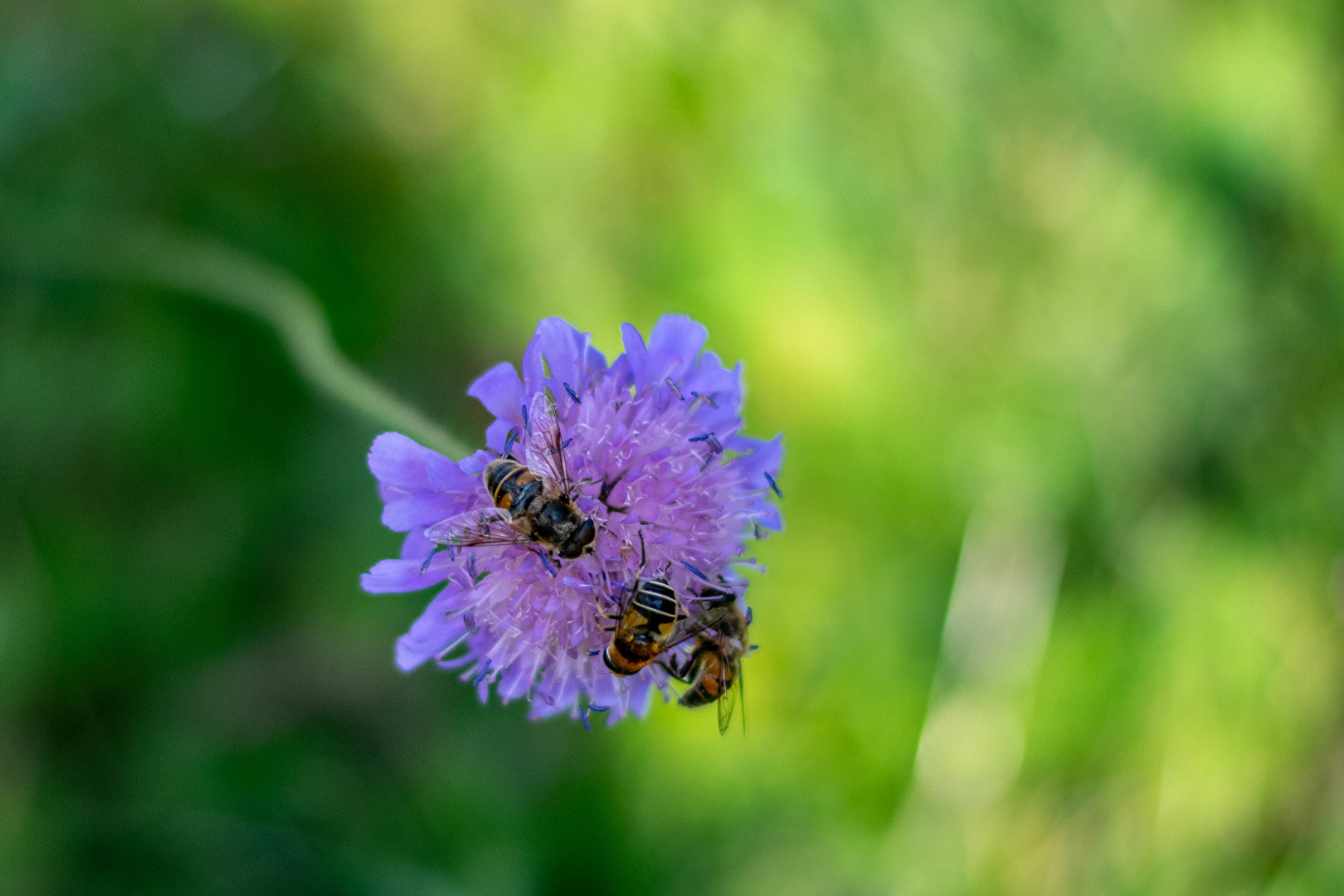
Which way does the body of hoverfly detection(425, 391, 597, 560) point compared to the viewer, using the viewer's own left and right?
facing the viewer and to the right of the viewer
